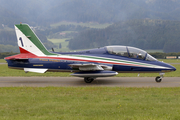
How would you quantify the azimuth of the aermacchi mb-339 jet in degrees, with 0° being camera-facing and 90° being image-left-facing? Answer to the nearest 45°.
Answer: approximately 270°
